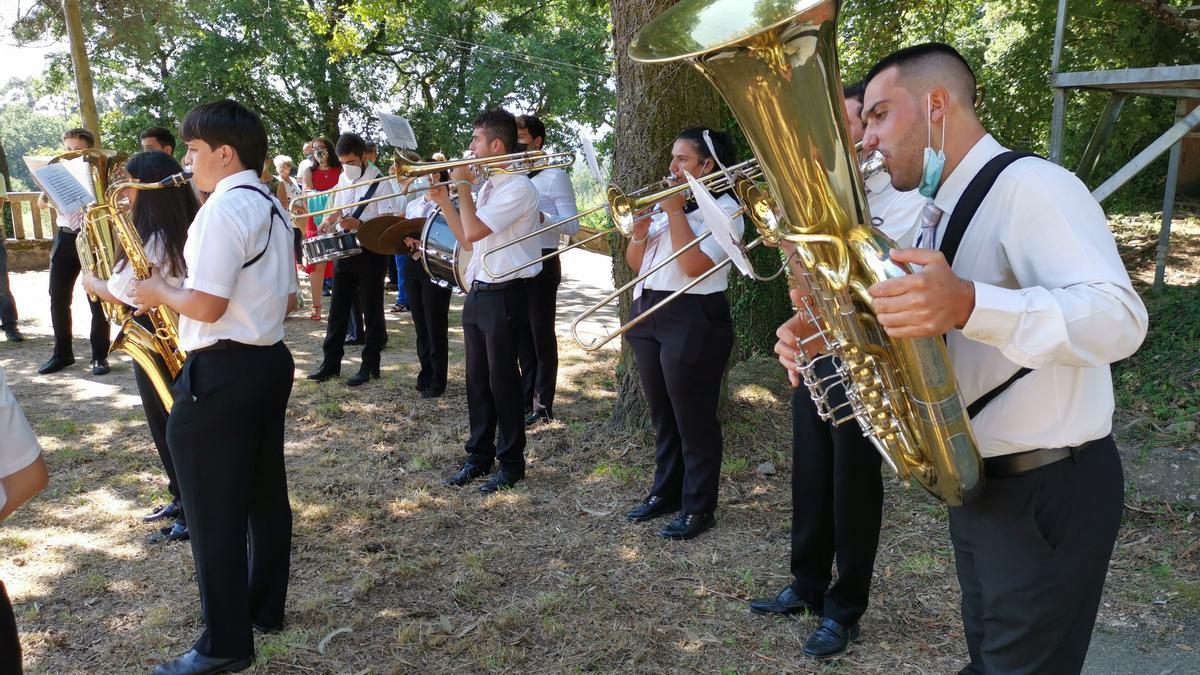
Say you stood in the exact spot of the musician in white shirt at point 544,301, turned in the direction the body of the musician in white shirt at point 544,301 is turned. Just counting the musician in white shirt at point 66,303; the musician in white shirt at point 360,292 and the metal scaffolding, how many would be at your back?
1

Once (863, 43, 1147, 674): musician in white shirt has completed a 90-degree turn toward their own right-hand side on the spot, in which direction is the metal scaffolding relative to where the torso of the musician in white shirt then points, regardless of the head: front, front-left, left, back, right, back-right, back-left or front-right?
front

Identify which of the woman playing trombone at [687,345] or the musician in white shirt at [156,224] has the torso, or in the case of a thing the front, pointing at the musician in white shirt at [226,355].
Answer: the woman playing trombone

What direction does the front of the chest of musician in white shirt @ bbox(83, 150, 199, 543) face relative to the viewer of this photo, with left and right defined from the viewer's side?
facing to the left of the viewer

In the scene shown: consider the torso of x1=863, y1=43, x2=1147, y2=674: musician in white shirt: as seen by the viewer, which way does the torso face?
to the viewer's left

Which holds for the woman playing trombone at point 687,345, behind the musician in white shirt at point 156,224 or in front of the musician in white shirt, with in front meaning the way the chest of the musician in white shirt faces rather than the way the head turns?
behind

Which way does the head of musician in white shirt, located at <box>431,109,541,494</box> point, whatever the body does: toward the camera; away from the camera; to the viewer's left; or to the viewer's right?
to the viewer's left

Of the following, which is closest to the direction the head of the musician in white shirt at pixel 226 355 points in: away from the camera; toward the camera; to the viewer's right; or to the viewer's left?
to the viewer's left

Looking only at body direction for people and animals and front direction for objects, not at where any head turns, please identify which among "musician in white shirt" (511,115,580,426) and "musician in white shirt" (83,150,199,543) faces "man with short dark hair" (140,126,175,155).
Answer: "musician in white shirt" (511,115,580,426)

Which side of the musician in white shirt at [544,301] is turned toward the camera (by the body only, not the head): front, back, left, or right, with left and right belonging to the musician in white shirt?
left

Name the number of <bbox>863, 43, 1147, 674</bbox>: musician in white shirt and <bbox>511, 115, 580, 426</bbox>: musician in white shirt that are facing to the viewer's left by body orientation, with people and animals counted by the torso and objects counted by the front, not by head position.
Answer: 2

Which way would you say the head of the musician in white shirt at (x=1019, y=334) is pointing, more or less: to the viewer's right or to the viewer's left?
to the viewer's left
